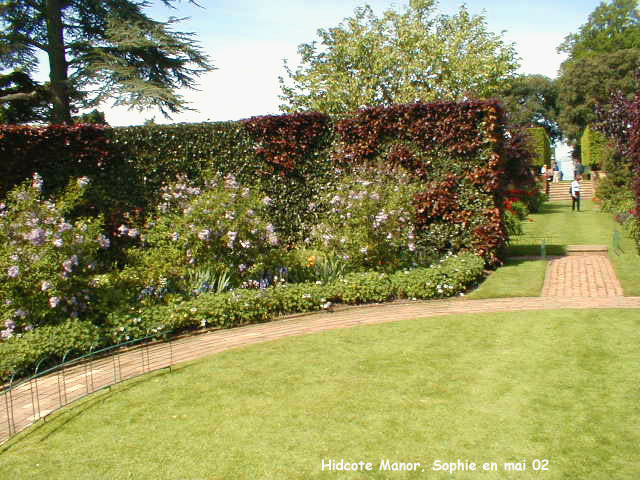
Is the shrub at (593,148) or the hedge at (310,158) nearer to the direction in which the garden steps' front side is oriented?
the hedge

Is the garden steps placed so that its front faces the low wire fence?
yes

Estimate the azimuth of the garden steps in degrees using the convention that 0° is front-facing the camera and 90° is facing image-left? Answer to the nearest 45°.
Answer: approximately 0°

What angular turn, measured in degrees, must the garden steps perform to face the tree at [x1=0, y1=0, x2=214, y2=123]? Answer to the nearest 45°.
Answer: approximately 45° to its right

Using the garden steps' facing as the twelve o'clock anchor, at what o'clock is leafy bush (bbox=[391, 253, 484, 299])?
The leafy bush is roughly at 12 o'clock from the garden steps.

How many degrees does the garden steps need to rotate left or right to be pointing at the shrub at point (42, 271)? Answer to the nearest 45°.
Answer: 0° — it already faces it

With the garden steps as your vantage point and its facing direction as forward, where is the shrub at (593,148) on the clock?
The shrub is roughly at 7 o'clock from the garden steps.
